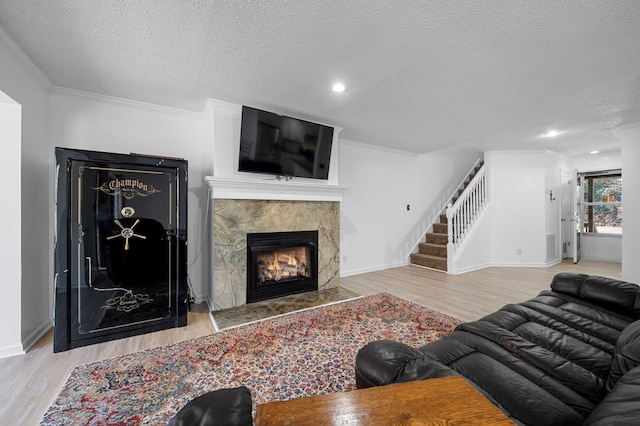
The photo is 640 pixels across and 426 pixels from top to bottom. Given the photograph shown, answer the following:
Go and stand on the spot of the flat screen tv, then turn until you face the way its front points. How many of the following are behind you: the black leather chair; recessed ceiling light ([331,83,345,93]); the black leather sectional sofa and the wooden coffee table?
0

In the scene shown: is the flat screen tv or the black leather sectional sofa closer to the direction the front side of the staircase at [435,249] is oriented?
the flat screen tv

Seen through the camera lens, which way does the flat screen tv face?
facing the viewer and to the right of the viewer

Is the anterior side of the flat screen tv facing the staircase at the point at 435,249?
no

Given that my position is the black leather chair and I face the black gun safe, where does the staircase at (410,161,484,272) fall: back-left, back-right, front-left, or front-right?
front-right

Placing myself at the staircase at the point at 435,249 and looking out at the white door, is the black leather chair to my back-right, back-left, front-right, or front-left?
back-right

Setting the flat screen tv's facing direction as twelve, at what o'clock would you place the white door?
The white door is roughly at 10 o'clock from the flat screen tv.

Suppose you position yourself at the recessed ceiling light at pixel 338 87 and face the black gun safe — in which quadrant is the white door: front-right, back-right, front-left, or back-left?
back-right

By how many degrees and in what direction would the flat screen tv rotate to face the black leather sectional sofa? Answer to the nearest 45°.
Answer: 0° — it already faces it

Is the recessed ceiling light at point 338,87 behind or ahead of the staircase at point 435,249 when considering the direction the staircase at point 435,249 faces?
ahead

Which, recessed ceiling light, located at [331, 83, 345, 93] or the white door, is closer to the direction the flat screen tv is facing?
the recessed ceiling light

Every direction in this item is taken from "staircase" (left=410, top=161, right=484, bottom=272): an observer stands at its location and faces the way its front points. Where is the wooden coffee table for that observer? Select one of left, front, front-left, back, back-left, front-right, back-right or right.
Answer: front-left

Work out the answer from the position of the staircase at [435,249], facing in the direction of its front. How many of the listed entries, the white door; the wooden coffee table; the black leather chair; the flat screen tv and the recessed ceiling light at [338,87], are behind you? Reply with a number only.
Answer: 1

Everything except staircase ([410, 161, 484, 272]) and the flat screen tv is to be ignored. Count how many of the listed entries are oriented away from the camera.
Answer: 0

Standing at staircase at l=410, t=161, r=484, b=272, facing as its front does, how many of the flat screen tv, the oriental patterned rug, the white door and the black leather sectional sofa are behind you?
1

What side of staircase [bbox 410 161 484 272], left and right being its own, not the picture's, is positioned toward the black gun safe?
front

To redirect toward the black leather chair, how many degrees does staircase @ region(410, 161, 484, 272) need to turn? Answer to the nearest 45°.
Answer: approximately 45° to its left
